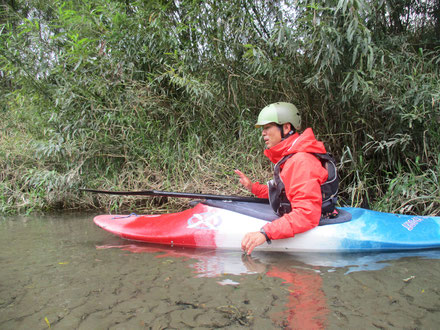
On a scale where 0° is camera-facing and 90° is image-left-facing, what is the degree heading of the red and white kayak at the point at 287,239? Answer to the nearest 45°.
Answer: approximately 90°

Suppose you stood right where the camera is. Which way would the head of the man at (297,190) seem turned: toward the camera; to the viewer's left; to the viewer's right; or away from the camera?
to the viewer's left

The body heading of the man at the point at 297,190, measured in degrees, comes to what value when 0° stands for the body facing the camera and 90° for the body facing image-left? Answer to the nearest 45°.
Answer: approximately 90°
